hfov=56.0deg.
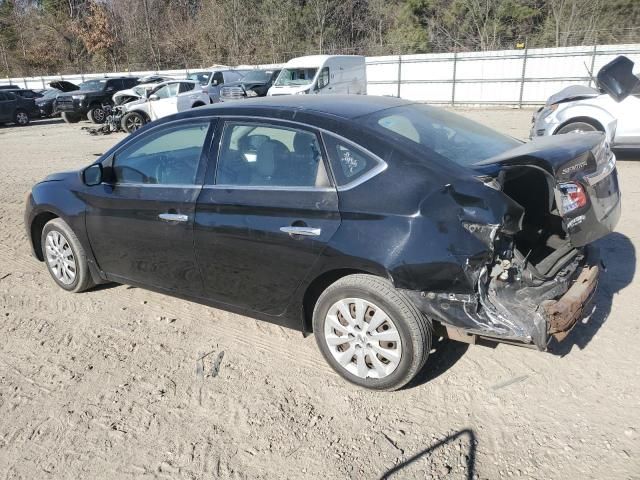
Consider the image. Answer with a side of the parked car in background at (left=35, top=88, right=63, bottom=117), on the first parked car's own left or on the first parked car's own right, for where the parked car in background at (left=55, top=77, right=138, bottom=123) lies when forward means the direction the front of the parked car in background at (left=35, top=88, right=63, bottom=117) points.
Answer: on the first parked car's own left

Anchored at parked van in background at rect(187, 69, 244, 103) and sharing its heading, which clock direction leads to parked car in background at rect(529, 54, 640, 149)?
parked car in background at rect(529, 54, 640, 149) is roughly at 10 o'clock from parked van in background at rect(187, 69, 244, 103).

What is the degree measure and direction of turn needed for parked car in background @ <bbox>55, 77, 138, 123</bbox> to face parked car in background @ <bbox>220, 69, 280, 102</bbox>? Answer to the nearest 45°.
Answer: approximately 135° to its left

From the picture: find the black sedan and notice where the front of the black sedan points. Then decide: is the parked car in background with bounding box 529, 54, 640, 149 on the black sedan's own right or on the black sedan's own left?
on the black sedan's own right

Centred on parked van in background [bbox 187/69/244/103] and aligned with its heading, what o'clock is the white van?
The white van is roughly at 9 o'clock from the parked van in background.

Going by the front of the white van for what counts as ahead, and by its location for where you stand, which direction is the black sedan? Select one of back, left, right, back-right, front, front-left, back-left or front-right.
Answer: front-left

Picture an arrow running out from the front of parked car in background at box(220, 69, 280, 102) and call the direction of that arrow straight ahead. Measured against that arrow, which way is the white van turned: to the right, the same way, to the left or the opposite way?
the same way

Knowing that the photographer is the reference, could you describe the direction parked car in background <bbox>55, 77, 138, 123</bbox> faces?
facing the viewer and to the left of the viewer

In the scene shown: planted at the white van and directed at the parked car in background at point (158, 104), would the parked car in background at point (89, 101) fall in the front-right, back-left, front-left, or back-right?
front-right

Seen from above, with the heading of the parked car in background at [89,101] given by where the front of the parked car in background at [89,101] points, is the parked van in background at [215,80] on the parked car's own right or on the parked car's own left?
on the parked car's own left

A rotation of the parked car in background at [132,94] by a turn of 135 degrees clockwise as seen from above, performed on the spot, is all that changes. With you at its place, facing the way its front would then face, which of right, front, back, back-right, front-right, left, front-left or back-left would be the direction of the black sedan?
back

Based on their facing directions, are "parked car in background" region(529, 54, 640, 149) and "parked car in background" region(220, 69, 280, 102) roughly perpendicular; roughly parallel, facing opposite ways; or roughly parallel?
roughly perpendicular

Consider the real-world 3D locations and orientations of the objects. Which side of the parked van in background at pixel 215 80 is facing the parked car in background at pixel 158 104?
front

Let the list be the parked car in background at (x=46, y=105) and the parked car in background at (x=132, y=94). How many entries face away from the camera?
0
